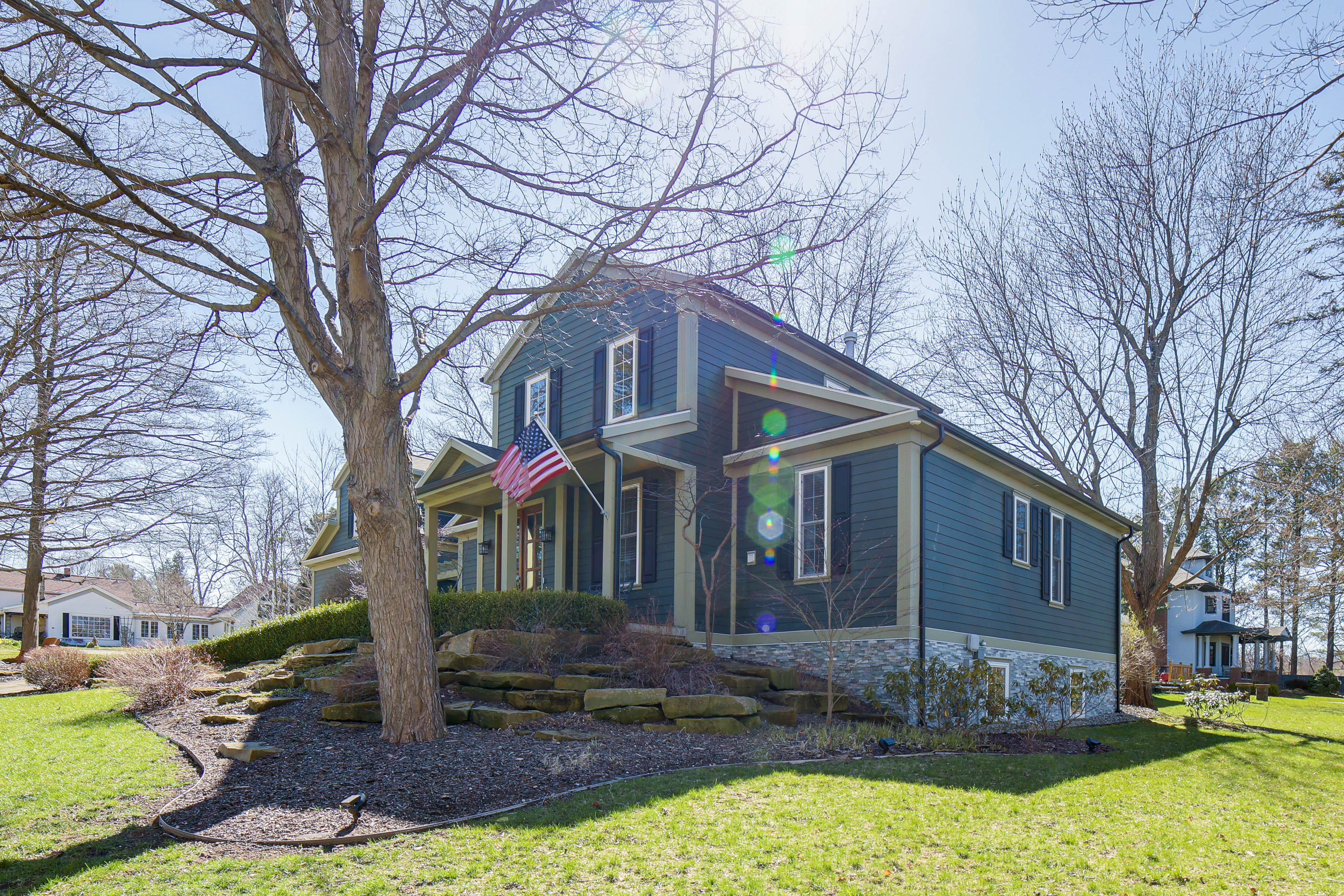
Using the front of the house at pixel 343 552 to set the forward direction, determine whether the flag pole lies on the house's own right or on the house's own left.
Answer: on the house's own left

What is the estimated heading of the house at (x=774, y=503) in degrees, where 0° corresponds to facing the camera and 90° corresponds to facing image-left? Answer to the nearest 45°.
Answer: approximately 45°

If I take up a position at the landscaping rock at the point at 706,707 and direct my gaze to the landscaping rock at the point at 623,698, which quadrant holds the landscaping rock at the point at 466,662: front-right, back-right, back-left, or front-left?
front-right

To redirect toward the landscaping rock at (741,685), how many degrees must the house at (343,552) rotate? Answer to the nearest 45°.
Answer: approximately 45° to its left

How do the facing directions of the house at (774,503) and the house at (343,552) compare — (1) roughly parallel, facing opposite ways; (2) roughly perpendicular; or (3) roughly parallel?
roughly parallel

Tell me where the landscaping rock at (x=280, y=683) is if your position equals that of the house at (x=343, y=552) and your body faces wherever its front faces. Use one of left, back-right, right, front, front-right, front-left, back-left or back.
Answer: front-left

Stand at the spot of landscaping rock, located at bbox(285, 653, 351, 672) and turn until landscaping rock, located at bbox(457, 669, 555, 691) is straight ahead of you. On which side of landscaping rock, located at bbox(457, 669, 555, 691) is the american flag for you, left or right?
left

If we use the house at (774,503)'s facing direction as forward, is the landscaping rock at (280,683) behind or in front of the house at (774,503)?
in front

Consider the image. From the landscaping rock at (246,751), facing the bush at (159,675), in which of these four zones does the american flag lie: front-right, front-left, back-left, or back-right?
front-right
